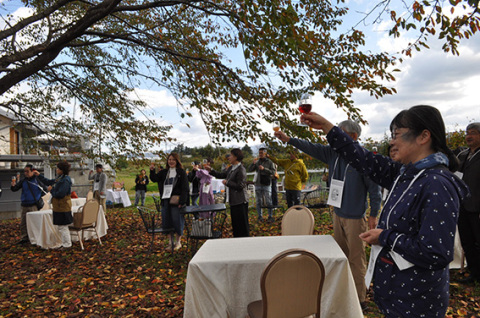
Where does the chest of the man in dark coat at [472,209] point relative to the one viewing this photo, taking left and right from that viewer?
facing the viewer and to the left of the viewer

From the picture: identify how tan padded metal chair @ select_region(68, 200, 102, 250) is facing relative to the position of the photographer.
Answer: facing away from the viewer and to the left of the viewer

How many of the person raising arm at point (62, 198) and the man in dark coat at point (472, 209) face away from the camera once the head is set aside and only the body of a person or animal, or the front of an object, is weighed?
0

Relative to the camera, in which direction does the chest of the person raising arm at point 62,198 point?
to the viewer's left

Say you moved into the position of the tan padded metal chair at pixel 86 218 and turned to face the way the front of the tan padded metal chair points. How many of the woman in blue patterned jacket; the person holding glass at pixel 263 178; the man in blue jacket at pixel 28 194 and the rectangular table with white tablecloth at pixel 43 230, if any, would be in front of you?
2

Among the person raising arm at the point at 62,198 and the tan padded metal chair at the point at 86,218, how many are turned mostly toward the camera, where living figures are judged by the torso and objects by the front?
0

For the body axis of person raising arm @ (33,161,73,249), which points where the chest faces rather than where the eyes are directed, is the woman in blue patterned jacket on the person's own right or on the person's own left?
on the person's own left

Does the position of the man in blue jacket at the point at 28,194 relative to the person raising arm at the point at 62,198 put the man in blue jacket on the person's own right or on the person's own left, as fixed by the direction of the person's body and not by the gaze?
on the person's own right
